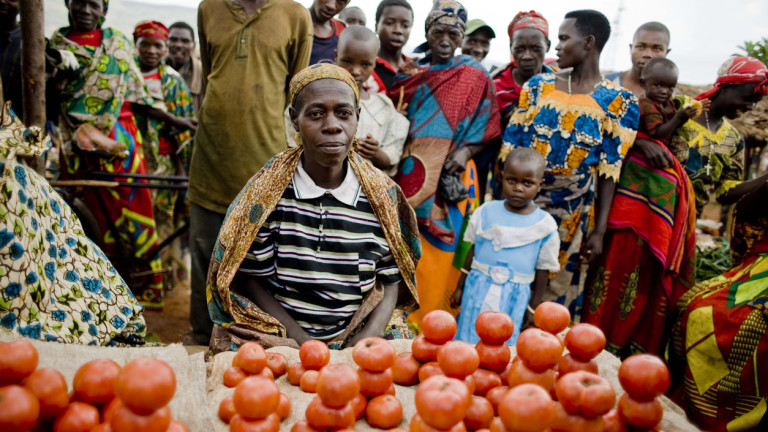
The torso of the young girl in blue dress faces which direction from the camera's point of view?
toward the camera

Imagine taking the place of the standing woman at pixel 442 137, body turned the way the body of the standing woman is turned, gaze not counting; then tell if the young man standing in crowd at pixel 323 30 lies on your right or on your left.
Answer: on your right

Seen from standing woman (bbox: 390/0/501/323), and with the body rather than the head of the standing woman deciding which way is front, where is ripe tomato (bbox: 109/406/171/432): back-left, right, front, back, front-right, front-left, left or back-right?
front

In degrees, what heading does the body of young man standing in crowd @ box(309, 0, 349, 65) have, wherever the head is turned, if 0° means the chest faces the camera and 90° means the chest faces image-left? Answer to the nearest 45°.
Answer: approximately 0°

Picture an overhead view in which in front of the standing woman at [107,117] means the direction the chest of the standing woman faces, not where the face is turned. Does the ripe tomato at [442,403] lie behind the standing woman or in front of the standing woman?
in front

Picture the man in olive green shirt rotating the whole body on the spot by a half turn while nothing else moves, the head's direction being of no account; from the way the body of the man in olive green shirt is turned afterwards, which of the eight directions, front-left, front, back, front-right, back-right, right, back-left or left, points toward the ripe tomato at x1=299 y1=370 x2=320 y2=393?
back

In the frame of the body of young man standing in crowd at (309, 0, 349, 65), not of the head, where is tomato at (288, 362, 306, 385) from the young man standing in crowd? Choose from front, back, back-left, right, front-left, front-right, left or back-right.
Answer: front

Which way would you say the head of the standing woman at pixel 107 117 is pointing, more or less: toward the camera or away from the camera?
toward the camera

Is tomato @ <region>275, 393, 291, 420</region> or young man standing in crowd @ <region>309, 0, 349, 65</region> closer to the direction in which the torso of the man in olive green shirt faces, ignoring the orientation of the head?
the tomato

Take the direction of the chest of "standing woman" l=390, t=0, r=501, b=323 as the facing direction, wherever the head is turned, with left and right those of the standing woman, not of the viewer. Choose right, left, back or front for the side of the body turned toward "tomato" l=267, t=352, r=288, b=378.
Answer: front

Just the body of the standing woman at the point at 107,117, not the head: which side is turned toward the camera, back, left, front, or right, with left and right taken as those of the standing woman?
front

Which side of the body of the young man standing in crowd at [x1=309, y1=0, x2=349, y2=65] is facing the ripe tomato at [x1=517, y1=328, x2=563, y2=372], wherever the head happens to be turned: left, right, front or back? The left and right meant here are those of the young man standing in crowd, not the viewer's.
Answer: front

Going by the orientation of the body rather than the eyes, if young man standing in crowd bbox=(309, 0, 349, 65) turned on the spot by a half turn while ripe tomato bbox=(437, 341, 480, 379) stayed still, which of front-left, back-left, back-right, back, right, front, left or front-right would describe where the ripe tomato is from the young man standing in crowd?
back
